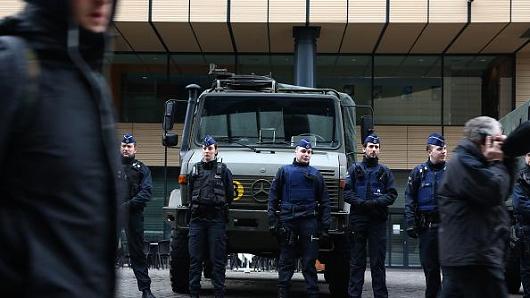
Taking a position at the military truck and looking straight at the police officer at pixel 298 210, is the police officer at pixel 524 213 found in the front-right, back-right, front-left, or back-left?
front-left

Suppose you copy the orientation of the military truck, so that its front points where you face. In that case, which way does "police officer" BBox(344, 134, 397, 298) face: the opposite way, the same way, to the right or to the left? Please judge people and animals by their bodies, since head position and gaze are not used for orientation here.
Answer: the same way

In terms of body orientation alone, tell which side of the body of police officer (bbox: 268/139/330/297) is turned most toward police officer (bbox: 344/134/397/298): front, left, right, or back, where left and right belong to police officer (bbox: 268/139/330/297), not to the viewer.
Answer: left

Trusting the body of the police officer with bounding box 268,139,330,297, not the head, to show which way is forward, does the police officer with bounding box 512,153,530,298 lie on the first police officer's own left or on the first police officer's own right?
on the first police officer's own left

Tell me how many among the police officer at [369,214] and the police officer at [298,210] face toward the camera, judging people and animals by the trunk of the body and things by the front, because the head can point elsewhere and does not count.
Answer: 2

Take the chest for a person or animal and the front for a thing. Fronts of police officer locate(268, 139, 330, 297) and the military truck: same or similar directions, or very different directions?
same or similar directions

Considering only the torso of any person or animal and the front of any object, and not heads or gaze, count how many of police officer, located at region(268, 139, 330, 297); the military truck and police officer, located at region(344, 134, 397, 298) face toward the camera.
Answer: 3

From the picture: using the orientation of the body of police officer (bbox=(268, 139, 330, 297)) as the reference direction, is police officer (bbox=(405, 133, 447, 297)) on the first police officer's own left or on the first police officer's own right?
on the first police officer's own left

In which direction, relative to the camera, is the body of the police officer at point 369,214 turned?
toward the camera

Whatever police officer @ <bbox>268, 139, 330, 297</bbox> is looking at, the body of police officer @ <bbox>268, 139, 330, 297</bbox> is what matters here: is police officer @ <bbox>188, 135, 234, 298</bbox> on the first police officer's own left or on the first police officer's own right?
on the first police officer's own right

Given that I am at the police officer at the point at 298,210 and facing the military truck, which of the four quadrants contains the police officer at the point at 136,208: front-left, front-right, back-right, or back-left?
front-left

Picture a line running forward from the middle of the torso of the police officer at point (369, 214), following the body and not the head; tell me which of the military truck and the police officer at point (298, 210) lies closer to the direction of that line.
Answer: the police officer
